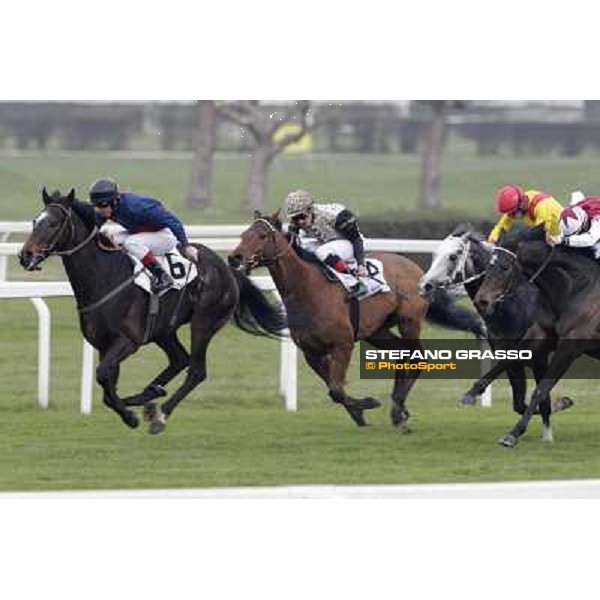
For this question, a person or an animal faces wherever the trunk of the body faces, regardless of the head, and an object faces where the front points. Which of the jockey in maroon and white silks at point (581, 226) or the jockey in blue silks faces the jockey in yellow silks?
the jockey in maroon and white silks

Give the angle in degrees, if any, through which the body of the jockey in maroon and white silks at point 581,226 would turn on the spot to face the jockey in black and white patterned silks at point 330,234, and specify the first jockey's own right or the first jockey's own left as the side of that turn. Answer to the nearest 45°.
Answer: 0° — they already face them

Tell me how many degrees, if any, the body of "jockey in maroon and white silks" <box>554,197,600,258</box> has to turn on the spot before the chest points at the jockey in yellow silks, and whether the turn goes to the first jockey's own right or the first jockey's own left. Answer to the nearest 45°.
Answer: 0° — they already face them

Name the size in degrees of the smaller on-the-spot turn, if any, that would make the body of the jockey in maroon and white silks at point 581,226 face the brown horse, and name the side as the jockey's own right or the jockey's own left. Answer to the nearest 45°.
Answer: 0° — they already face it

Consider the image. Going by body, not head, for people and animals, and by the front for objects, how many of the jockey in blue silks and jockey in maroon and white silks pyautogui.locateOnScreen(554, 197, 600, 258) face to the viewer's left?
2

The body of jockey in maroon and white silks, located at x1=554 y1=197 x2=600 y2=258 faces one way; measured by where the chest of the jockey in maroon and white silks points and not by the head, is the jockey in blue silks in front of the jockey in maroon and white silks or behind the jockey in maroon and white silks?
in front

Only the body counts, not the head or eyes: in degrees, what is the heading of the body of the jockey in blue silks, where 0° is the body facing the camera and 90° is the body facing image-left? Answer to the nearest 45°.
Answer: approximately 90°

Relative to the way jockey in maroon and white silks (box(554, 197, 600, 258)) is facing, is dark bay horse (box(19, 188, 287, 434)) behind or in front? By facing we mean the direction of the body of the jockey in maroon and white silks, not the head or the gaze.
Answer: in front

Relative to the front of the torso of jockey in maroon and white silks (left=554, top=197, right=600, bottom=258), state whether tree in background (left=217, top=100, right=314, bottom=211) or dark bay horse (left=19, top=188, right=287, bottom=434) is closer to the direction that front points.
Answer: the dark bay horse

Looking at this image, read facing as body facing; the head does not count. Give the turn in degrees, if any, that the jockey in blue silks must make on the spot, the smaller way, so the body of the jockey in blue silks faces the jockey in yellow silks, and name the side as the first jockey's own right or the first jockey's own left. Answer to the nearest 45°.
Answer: approximately 180°

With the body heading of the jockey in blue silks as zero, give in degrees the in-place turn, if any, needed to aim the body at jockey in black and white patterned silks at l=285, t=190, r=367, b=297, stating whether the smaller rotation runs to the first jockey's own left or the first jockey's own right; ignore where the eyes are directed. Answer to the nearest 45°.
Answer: approximately 180°

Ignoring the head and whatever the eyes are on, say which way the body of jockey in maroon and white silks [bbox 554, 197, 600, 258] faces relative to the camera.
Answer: to the viewer's left
